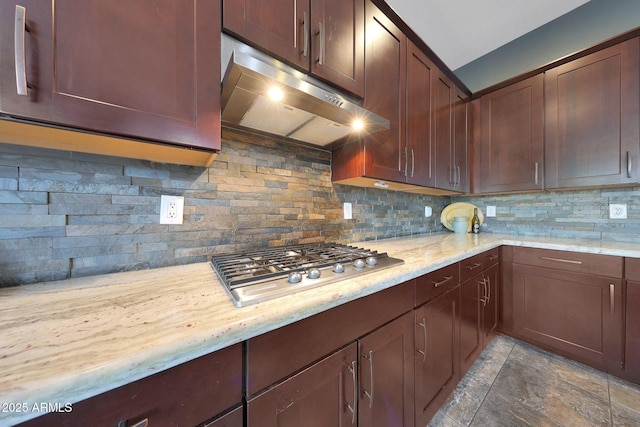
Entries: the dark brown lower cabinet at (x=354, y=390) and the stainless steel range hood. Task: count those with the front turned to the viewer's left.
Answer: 0

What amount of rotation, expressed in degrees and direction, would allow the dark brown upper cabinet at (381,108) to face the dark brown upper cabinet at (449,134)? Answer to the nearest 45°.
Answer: approximately 90° to its left

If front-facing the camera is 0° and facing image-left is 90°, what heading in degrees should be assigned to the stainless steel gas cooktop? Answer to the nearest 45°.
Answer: approximately 315°

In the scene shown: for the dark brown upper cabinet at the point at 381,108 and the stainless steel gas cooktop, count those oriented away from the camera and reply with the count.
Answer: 0

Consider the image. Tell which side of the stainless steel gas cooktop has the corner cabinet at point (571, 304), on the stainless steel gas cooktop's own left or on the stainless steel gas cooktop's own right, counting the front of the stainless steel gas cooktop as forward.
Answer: on the stainless steel gas cooktop's own left

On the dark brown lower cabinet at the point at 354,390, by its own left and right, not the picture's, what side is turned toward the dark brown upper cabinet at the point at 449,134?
left

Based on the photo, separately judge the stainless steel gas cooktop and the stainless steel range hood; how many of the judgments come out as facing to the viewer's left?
0

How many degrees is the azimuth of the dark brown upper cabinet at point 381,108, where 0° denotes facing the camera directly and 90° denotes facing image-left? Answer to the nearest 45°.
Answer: approximately 315°

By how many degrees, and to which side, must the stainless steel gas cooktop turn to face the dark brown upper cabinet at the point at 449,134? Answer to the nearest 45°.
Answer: approximately 90° to its left

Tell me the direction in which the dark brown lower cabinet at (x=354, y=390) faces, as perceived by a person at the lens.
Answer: facing the viewer and to the right of the viewer

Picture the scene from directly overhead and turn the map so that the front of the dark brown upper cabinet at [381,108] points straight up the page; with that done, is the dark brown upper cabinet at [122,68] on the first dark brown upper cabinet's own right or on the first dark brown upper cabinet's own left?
on the first dark brown upper cabinet's own right

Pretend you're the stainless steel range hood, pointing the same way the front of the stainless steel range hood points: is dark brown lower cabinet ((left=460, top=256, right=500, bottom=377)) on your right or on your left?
on your left
